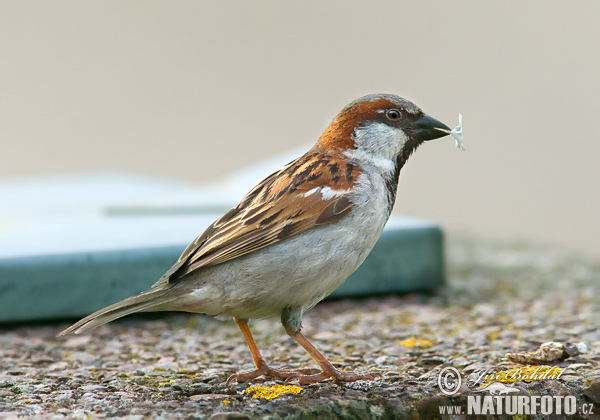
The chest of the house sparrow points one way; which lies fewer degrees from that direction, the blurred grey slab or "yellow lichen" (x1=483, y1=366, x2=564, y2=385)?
the yellow lichen

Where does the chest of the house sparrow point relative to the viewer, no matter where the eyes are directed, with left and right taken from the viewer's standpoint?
facing to the right of the viewer

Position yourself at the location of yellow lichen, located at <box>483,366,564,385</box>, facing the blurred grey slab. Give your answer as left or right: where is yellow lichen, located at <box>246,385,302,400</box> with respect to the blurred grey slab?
left
